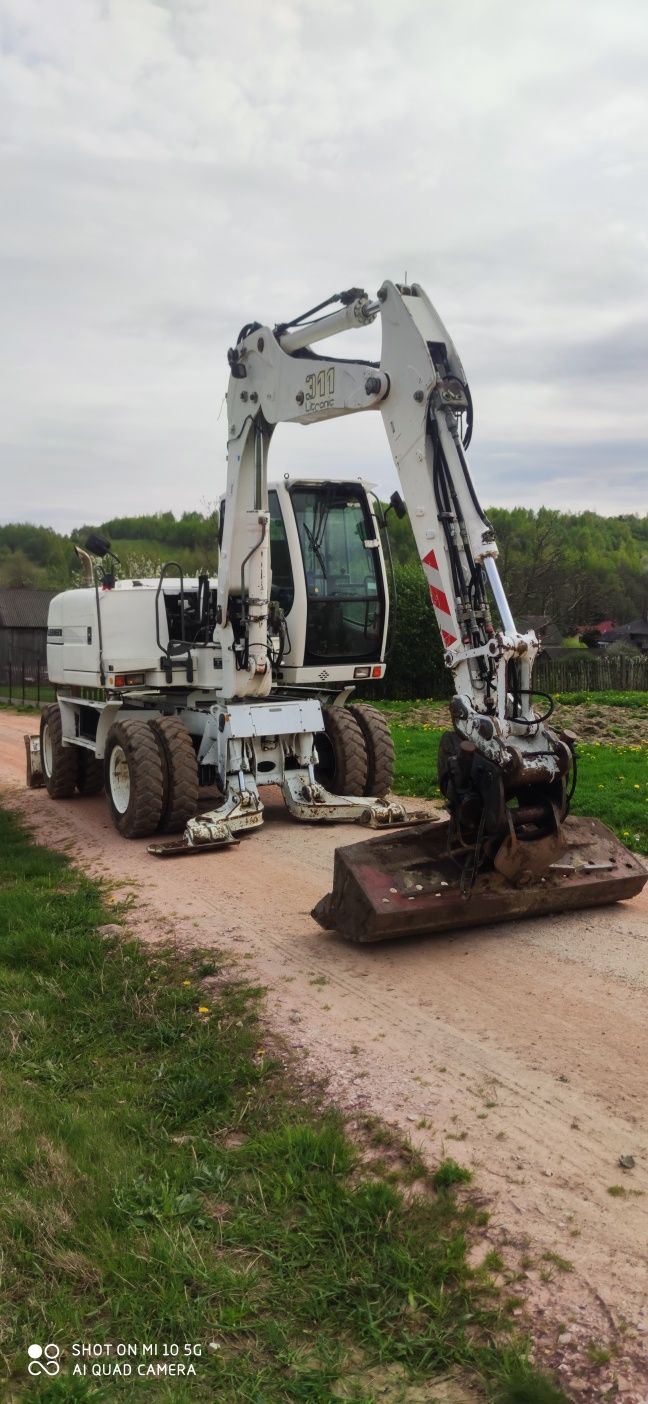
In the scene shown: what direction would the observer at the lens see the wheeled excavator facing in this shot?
facing the viewer and to the right of the viewer

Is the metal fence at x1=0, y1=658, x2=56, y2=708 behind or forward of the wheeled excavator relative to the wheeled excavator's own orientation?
behind
